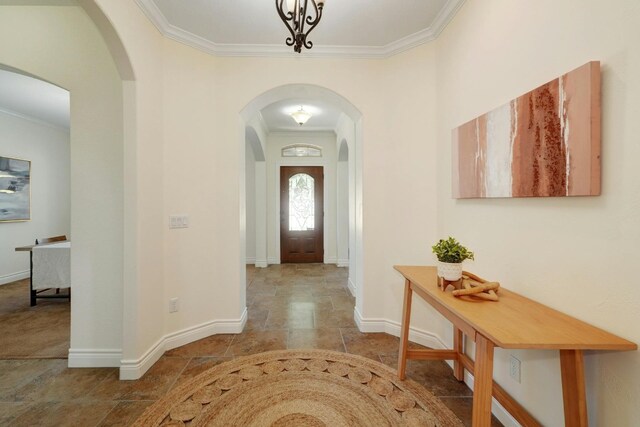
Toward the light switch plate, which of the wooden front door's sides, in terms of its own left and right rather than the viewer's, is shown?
front

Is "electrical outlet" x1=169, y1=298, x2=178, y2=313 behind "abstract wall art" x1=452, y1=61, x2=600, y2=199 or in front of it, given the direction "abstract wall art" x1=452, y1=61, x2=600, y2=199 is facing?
in front

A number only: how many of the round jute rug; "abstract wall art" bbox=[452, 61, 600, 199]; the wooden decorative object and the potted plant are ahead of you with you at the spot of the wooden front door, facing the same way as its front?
4

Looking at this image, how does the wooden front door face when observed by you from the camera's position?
facing the viewer

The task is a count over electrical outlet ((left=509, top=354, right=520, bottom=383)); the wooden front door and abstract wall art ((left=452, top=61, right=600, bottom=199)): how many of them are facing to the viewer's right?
0

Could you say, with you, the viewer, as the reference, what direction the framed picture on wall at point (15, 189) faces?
facing the viewer and to the right of the viewer

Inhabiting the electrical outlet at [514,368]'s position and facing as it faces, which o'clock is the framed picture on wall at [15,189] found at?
The framed picture on wall is roughly at 1 o'clock from the electrical outlet.

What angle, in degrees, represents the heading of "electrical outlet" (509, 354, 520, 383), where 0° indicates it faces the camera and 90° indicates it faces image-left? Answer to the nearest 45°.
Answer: approximately 45°

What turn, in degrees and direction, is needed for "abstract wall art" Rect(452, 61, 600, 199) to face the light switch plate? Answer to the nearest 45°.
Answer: approximately 45° to its right

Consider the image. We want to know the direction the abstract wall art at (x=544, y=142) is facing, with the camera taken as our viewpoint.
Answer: facing the viewer and to the left of the viewer

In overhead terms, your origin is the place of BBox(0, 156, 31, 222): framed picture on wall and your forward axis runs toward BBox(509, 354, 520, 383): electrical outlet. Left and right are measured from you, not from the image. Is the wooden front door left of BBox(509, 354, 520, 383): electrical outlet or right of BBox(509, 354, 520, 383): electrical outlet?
left

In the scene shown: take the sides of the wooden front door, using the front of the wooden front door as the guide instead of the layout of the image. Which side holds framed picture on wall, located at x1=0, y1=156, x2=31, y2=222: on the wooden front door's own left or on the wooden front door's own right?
on the wooden front door's own right

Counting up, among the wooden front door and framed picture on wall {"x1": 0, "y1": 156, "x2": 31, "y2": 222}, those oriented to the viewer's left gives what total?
0

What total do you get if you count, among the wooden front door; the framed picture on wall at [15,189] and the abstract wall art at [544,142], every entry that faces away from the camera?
0
